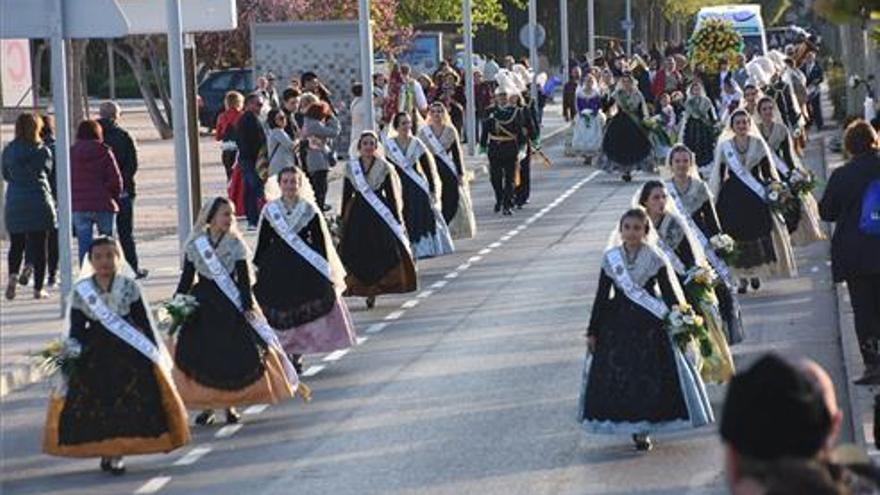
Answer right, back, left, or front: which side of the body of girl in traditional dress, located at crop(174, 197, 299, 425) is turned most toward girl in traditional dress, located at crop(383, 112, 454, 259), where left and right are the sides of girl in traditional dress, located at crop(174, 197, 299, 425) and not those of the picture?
back

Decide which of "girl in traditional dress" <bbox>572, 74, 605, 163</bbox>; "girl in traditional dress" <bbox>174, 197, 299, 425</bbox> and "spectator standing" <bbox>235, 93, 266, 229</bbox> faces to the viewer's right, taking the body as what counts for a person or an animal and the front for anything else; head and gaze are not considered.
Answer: the spectator standing

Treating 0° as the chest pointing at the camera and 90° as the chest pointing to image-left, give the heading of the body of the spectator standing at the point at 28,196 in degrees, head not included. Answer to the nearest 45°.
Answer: approximately 225°

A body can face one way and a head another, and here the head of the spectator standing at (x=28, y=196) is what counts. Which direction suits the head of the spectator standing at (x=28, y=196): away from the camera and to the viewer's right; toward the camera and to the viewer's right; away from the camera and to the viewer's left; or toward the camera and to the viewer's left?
away from the camera and to the viewer's right

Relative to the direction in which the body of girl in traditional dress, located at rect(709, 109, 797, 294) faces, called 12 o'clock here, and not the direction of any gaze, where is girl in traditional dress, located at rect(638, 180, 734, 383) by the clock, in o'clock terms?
girl in traditional dress, located at rect(638, 180, 734, 383) is roughly at 12 o'clock from girl in traditional dress, located at rect(709, 109, 797, 294).

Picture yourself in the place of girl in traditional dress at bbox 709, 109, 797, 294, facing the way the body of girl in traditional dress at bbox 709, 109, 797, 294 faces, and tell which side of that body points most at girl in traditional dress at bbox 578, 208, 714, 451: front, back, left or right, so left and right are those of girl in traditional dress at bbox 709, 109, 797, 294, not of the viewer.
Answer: front

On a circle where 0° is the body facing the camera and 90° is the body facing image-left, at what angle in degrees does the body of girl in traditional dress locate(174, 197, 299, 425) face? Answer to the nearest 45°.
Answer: approximately 0°

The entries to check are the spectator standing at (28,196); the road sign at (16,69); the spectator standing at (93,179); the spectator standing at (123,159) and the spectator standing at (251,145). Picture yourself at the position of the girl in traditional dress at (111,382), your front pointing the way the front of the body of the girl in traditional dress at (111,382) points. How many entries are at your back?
5
